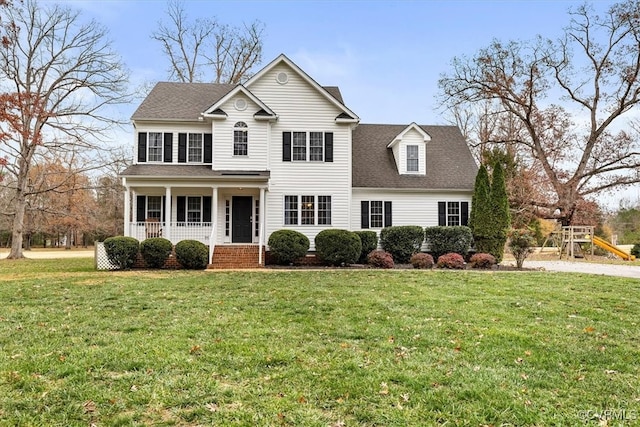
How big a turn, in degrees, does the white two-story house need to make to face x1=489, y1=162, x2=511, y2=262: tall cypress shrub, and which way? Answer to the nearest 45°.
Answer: approximately 90° to its left

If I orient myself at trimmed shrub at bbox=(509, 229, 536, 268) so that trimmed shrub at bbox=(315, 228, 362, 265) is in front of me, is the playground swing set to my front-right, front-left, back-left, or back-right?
back-right

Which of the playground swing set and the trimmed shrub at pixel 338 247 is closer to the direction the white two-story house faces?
the trimmed shrub

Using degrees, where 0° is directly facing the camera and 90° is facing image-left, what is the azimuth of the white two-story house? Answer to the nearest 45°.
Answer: approximately 0°

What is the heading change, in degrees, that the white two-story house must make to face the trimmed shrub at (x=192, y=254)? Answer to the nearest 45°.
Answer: approximately 45° to its right

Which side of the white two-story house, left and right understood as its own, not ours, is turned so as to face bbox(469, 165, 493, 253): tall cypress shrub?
left

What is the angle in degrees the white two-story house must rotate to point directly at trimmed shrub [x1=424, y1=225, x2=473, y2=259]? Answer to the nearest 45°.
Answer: approximately 90° to its left

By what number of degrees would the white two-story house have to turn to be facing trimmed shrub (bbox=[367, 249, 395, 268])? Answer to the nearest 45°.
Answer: approximately 45° to its left

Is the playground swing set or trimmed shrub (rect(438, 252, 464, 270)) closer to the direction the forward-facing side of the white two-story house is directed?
the trimmed shrub

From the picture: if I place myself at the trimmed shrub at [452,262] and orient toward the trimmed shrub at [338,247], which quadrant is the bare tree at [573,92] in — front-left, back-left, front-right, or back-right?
back-right

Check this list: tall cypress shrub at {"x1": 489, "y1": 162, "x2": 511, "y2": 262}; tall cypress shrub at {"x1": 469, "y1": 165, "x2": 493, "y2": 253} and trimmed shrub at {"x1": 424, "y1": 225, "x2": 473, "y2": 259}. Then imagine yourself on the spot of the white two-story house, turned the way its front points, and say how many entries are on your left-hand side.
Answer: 3

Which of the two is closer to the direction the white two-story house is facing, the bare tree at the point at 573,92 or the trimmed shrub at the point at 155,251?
the trimmed shrub

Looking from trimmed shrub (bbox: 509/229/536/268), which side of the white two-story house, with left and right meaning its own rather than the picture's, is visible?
left
